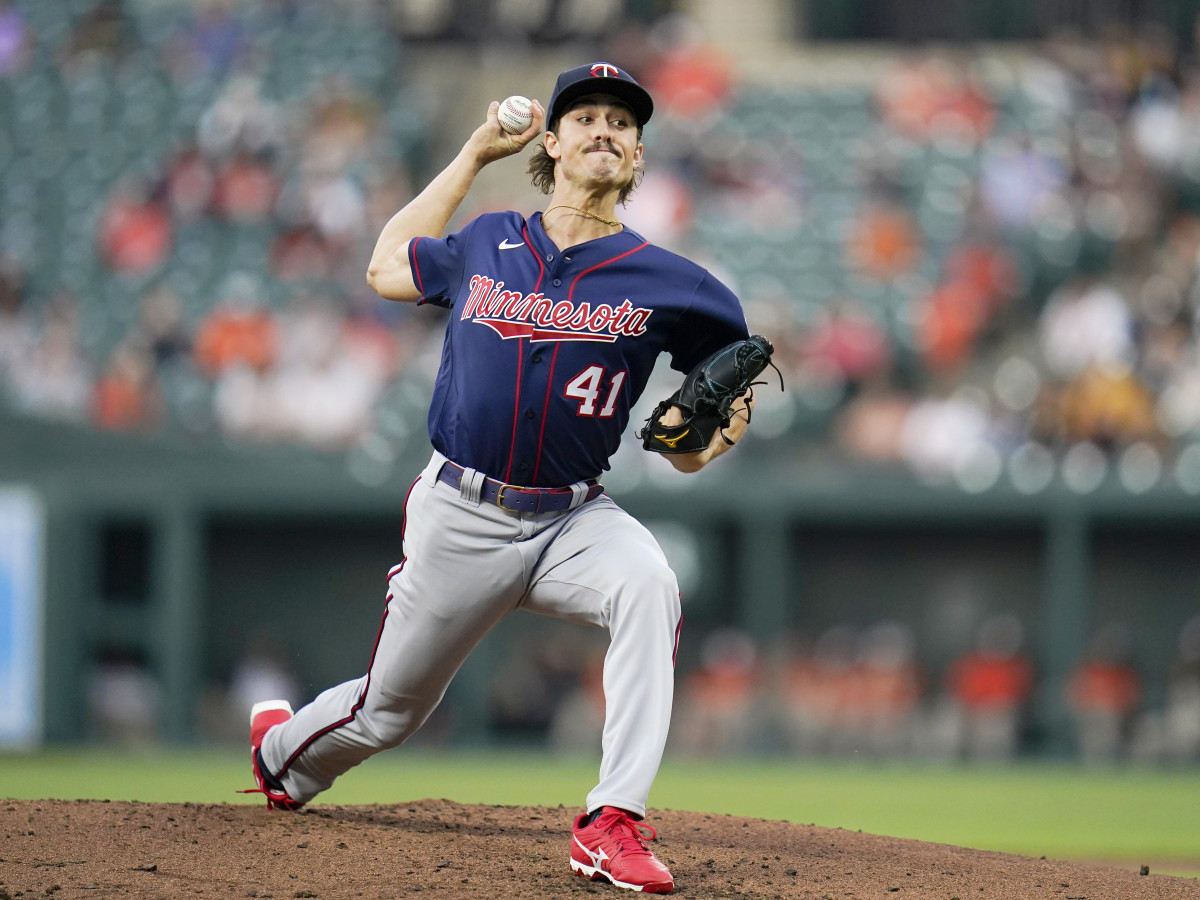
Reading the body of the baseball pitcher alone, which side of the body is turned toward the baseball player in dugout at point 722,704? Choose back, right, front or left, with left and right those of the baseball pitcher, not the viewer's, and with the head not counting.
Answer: back

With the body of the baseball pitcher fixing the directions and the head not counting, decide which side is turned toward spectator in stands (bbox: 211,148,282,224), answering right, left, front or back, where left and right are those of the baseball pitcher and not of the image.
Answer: back

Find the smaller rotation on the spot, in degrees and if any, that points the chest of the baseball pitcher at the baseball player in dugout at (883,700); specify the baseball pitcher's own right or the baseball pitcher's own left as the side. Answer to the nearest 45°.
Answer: approximately 180°

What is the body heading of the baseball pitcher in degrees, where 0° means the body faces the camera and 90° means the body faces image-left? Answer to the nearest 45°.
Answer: approximately 0°

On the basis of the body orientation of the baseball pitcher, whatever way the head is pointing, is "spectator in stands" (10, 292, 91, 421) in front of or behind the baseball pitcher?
behind

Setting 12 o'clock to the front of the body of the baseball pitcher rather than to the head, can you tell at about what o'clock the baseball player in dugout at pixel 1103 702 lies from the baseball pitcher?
The baseball player in dugout is roughly at 7 o'clock from the baseball pitcher.

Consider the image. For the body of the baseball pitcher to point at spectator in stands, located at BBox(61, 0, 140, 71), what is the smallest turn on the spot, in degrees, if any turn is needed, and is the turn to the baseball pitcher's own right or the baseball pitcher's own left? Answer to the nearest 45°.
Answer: approximately 180°

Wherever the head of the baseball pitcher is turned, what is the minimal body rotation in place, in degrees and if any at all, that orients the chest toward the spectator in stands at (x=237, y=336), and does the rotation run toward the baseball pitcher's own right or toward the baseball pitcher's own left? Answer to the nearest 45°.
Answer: approximately 180°

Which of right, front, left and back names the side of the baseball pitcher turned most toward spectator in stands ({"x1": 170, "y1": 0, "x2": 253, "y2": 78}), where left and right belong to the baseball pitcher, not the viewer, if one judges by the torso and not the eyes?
back

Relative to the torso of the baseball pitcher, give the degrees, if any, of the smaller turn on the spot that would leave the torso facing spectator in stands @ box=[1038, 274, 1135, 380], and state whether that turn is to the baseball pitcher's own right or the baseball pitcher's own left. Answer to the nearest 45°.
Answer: approximately 135° to the baseball pitcher's own left

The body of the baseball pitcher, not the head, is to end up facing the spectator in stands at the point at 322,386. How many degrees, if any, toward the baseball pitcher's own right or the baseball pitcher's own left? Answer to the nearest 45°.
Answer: approximately 180°

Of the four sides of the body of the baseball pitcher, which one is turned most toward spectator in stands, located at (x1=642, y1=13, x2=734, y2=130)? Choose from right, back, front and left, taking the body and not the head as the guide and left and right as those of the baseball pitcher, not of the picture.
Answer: back

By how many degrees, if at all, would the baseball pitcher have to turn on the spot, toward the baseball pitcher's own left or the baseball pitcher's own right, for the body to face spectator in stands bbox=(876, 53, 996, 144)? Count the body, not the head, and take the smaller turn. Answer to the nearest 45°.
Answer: approximately 180°

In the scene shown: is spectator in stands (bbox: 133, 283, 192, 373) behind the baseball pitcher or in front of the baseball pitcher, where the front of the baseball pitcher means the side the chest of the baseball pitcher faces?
behind
